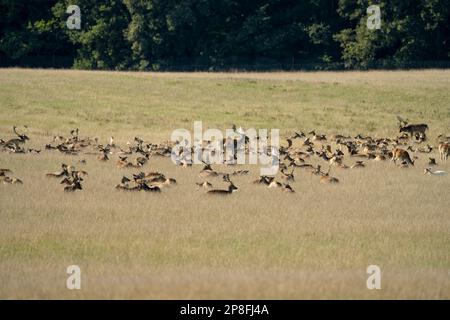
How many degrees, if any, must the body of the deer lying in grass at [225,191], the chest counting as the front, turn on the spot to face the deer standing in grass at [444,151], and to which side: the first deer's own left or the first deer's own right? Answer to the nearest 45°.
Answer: approximately 45° to the first deer's own left

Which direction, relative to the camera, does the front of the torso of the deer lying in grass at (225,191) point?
to the viewer's right

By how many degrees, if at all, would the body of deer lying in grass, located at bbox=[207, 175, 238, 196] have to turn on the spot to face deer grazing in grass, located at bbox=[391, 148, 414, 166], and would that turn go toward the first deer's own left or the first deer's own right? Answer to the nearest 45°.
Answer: approximately 45° to the first deer's own left
